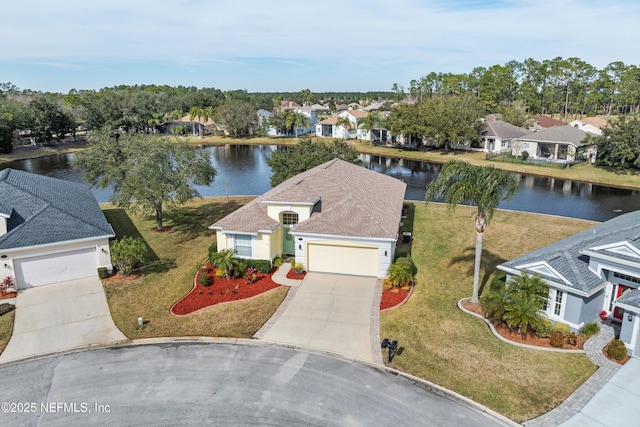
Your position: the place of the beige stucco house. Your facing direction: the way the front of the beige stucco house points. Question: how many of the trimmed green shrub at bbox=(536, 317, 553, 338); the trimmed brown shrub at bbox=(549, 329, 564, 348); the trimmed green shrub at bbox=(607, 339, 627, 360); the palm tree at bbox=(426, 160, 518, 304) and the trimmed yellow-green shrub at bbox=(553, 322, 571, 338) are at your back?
0

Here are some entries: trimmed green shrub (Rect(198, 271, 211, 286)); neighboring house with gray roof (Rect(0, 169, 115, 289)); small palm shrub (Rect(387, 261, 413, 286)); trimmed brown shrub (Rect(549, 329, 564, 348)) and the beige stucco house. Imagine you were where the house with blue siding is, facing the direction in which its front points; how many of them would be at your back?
0

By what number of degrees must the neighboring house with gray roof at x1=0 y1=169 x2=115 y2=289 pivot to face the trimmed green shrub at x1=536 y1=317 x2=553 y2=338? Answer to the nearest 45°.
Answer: approximately 45° to its left

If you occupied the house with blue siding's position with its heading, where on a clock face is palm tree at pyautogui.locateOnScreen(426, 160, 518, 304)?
The palm tree is roughly at 1 o'clock from the house with blue siding.

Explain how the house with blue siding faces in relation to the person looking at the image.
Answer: facing the viewer and to the left of the viewer

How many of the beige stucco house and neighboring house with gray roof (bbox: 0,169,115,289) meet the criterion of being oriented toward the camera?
2

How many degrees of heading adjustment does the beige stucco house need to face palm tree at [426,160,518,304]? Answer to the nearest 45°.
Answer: approximately 45° to its left

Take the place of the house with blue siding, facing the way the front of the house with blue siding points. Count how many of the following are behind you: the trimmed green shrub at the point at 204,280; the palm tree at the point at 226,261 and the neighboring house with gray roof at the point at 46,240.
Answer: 0

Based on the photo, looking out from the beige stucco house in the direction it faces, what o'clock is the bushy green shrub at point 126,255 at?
The bushy green shrub is roughly at 3 o'clock from the beige stucco house.

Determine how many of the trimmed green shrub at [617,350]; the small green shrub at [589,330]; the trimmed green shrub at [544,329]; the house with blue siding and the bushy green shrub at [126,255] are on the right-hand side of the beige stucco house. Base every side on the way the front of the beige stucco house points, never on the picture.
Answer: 1

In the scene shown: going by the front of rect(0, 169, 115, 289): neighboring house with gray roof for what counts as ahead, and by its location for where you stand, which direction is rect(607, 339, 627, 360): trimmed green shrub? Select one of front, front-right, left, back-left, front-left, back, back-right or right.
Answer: front-left

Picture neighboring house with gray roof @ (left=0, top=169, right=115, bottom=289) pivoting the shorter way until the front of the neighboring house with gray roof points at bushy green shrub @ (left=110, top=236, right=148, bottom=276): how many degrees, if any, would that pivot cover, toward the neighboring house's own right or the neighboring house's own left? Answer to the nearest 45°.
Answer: approximately 45° to the neighboring house's own left

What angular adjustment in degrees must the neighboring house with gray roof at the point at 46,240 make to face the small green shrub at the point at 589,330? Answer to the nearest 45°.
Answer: approximately 45° to its left

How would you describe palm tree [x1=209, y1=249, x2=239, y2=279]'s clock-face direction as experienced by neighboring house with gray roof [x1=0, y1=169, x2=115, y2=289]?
The palm tree is roughly at 10 o'clock from the neighboring house with gray roof.

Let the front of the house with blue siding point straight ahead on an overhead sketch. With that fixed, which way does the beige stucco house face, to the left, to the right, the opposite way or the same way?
to the left

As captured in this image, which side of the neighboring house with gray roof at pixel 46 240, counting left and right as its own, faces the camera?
front

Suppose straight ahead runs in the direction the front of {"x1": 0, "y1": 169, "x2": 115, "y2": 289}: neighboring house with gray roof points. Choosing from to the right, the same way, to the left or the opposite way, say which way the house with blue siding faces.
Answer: to the right
